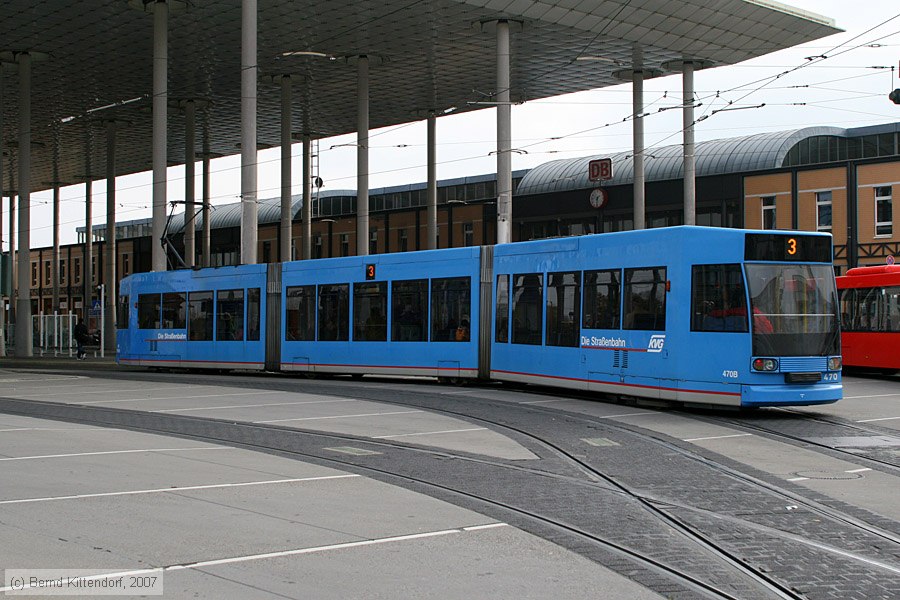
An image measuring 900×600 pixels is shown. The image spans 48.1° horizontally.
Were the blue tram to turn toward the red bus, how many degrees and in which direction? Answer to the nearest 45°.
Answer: approximately 90° to its left

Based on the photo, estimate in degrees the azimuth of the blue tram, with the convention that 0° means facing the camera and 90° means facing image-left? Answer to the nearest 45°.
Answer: approximately 315°
